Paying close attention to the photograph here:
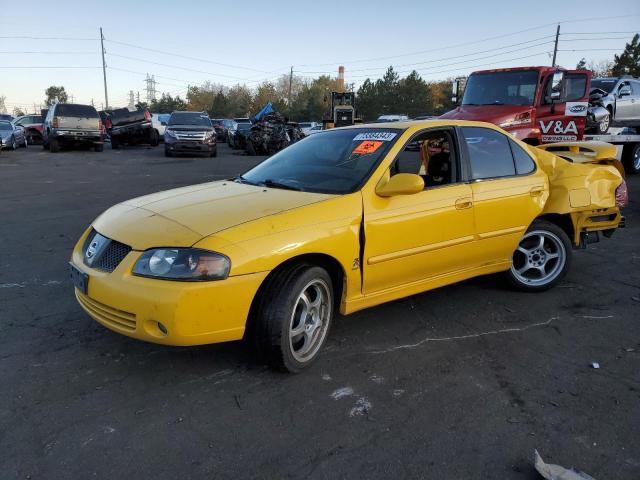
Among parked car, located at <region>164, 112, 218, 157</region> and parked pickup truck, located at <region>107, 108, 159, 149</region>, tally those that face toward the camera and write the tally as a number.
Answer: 1

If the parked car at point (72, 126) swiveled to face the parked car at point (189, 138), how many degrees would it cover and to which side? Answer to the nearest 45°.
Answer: approximately 135° to its right

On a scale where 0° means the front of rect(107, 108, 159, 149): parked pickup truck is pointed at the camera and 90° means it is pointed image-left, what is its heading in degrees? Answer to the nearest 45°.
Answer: approximately 180°

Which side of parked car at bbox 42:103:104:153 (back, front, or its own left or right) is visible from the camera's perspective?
back

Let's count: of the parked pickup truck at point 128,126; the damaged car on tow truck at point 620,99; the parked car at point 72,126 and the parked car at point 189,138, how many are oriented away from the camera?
2
